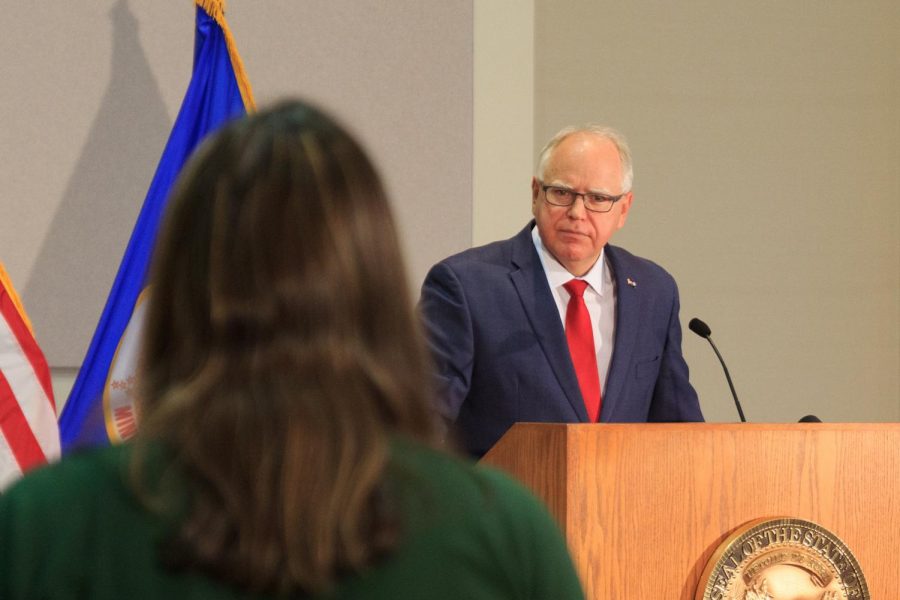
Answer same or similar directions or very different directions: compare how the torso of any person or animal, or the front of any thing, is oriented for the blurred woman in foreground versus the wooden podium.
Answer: very different directions

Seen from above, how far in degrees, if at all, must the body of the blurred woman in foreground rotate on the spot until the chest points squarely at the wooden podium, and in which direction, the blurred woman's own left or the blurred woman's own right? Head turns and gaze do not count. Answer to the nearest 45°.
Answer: approximately 45° to the blurred woman's own right

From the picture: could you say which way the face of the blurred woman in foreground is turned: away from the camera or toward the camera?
away from the camera

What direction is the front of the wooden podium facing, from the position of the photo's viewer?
facing the viewer

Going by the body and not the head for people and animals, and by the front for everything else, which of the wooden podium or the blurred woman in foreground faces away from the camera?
the blurred woman in foreground

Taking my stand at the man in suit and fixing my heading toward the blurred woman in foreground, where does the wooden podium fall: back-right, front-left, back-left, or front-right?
front-left

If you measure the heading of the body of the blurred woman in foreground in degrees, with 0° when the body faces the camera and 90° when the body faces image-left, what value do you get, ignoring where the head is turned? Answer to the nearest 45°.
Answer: approximately 180°

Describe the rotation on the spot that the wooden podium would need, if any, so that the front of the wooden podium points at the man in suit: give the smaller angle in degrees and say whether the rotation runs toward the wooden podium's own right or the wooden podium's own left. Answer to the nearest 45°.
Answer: approximately 180°

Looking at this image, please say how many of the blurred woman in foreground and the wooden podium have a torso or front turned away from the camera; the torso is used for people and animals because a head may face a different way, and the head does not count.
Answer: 1

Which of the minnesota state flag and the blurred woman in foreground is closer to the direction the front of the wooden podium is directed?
the blurred woman in foreground

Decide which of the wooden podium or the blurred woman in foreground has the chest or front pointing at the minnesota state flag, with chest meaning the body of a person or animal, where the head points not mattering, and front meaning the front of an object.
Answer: the blurred woman in foreground

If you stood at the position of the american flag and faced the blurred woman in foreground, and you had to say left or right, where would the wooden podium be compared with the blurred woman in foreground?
left

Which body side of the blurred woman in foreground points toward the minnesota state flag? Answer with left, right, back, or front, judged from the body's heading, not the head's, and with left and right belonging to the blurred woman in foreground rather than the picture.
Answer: front

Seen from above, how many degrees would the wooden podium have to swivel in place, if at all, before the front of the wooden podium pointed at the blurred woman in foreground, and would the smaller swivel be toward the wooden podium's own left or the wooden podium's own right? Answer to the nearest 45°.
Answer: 0° — it already faces them

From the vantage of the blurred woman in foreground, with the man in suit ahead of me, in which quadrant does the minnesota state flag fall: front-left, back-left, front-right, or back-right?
front-left
